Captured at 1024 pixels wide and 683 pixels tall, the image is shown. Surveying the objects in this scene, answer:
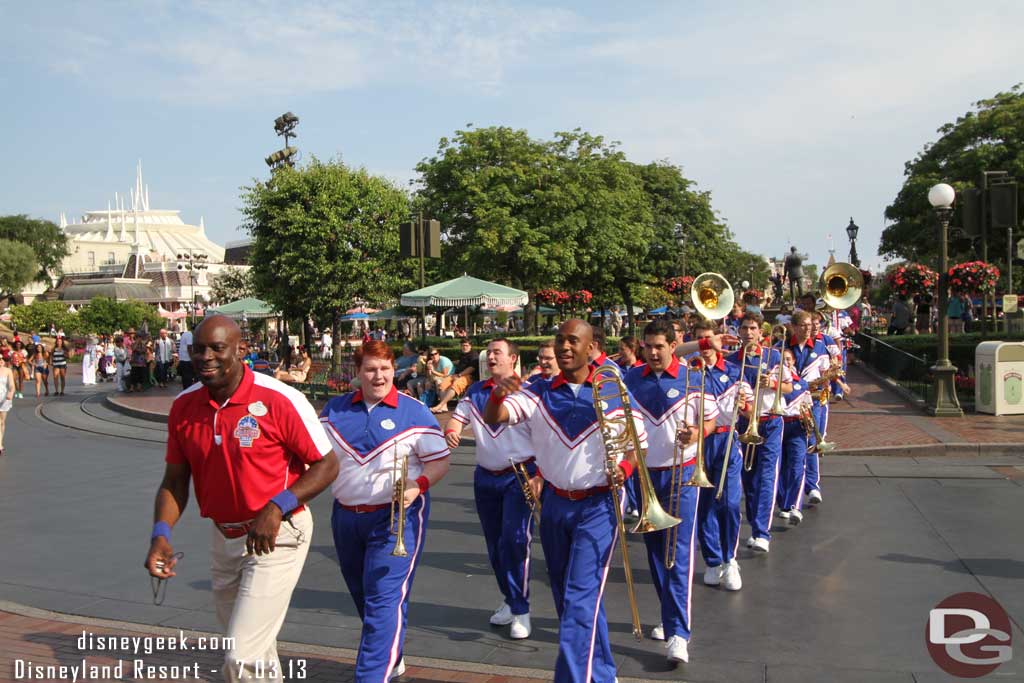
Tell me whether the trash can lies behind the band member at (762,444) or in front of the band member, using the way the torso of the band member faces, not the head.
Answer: behind

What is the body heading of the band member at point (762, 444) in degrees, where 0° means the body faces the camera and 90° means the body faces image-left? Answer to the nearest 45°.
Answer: approximately 45°

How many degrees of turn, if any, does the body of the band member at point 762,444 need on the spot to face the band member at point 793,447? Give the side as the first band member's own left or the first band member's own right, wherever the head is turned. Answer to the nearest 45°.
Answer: approximately 135° to the first band member's own right

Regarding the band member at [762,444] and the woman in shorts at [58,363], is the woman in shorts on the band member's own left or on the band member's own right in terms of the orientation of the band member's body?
on the band member's own right

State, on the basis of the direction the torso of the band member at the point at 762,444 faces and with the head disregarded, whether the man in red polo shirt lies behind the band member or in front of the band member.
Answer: in front

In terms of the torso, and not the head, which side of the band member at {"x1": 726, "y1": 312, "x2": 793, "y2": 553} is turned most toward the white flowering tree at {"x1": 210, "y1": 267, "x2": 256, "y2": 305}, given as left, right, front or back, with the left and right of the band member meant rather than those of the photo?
right

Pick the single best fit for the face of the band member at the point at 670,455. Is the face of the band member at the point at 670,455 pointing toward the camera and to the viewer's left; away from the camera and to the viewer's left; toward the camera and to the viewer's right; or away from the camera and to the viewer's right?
toward the camera and to the viewer's left

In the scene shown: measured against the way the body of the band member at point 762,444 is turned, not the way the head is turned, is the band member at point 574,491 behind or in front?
in front

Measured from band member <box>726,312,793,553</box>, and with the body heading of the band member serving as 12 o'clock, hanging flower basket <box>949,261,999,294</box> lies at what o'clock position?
The hanging flower basket is roughly at 5 o'clock from the band member.

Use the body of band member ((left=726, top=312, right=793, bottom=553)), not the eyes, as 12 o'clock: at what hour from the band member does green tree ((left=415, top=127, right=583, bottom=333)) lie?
The green tree is roughly at 4 o'clock from the band member.

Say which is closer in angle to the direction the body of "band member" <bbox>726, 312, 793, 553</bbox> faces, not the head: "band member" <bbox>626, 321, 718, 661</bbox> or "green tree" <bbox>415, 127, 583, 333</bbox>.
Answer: the band member

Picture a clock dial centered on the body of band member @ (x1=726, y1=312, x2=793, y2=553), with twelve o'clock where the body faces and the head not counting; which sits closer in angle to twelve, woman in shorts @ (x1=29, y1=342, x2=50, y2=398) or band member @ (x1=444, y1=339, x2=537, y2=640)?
the band member

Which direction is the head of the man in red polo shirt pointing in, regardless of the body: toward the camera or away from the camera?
toward the camera

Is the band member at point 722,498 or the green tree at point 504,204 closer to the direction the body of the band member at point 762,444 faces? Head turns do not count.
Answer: the band member

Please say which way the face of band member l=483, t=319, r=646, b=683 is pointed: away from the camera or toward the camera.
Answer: toward the camera

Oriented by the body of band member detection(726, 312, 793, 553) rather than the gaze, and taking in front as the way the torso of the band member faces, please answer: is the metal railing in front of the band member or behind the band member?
behind

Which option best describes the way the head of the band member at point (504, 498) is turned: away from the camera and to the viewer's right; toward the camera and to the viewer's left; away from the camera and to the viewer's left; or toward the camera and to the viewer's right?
toward the camera and to the viewer's left

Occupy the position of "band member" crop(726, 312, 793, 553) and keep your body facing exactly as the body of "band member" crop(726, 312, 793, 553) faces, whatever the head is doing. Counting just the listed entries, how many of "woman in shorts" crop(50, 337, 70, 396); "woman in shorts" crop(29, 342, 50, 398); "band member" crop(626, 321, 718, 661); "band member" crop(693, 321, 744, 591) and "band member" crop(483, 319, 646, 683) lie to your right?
2

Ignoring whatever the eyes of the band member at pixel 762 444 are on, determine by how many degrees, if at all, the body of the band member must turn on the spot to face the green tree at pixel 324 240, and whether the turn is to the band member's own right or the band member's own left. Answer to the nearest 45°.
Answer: approximately 90° to the band member's own right

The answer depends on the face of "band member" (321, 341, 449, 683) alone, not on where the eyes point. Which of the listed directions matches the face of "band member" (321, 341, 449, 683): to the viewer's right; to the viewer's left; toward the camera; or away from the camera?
toward the camera
